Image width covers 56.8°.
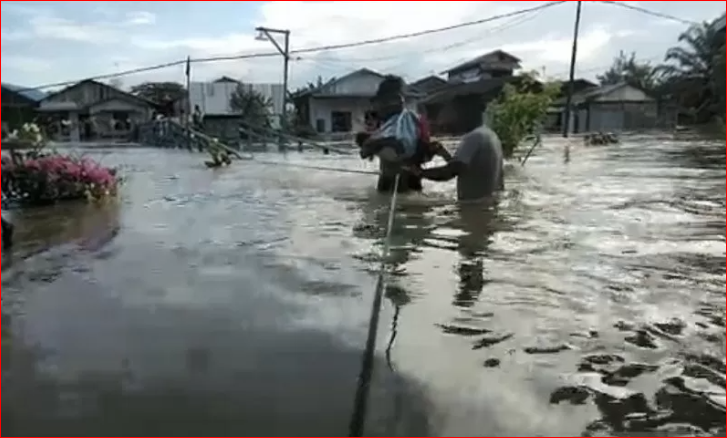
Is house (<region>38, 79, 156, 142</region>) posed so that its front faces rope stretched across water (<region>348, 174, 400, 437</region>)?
yes

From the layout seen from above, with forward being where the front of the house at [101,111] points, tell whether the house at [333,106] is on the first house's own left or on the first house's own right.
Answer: on the first house's own left

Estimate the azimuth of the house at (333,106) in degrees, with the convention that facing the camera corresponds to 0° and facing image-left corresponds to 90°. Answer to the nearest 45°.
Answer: approximately 0°

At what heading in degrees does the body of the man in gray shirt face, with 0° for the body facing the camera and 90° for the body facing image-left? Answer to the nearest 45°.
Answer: approximately 135°

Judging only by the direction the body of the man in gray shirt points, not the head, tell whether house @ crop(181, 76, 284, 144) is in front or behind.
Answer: in front

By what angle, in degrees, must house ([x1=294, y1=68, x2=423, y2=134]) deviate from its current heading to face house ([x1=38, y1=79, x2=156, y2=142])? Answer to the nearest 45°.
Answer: approximately 90° to its right

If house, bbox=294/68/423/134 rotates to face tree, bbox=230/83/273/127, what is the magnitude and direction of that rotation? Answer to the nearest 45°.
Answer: approximately 90° to its right

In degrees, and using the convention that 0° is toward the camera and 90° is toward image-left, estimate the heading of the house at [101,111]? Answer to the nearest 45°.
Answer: approximately 0°

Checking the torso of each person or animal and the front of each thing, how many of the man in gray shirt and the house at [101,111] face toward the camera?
1

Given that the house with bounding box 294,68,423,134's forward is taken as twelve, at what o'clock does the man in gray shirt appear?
The man in gray shirt is roughly at 12 o'clock from the house.
